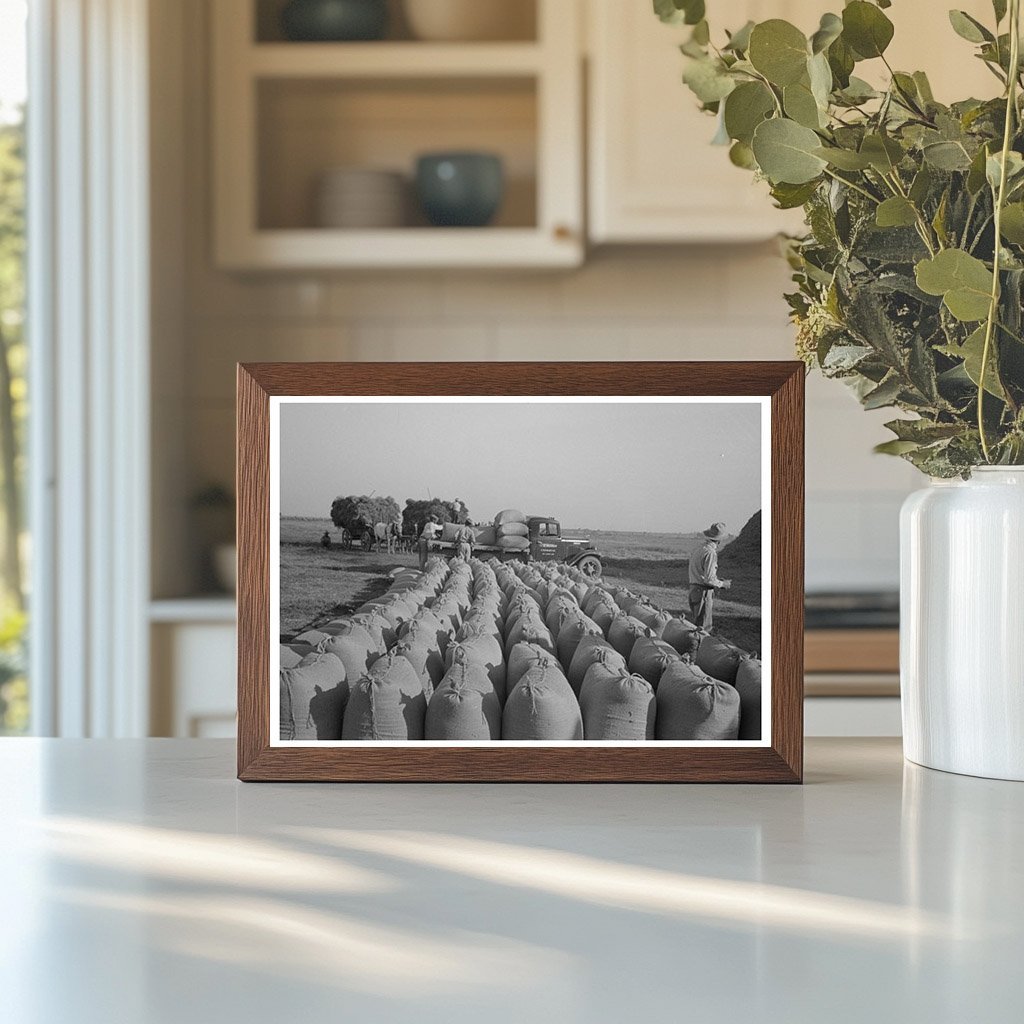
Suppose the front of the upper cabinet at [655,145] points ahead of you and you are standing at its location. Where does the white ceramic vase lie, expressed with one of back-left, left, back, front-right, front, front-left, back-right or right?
front

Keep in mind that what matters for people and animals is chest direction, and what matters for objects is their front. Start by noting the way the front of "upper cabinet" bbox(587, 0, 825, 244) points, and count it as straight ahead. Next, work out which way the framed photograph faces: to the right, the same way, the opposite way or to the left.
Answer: the same way

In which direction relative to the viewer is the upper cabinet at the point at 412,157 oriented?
toward the camera

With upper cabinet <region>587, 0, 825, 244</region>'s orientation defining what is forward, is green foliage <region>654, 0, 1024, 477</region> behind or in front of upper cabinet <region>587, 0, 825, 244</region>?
in front

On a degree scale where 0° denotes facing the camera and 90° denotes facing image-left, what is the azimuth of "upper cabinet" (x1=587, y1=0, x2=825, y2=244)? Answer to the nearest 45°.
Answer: approximately 0°

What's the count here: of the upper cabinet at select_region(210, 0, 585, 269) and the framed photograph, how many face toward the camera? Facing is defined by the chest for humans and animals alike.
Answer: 2

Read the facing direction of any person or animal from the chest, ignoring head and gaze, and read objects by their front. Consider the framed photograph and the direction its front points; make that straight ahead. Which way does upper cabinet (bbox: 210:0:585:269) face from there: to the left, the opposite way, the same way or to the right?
the same way

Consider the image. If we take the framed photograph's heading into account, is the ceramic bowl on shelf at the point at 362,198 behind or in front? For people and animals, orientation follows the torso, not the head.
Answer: behind

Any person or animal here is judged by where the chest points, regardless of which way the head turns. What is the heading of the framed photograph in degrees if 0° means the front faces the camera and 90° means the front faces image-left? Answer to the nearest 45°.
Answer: approximately 0°

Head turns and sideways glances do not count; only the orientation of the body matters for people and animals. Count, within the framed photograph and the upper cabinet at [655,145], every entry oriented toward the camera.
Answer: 2
